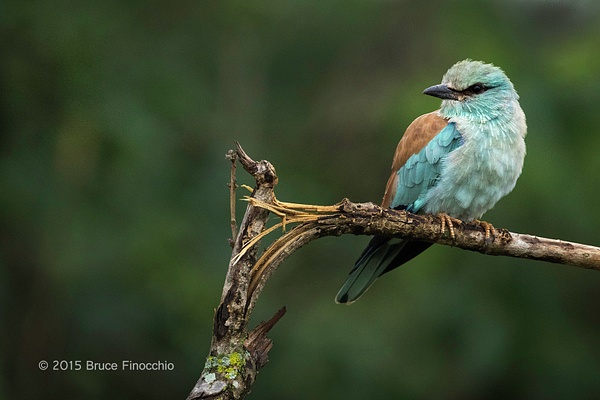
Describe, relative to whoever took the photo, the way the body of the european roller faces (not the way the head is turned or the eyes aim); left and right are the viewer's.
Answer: facing the viewer and to the right of the viewer
